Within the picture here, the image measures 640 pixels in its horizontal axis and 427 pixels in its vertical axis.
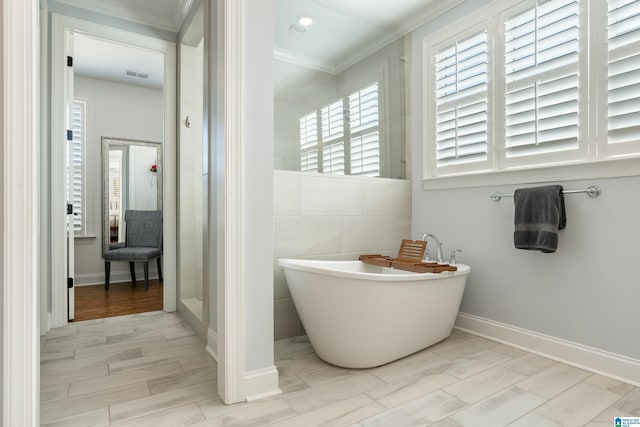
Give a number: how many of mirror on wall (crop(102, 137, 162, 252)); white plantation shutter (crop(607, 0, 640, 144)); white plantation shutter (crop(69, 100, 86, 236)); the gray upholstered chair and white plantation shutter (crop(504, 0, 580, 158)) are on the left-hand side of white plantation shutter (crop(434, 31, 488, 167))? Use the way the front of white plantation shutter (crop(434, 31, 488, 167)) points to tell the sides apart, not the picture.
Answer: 2

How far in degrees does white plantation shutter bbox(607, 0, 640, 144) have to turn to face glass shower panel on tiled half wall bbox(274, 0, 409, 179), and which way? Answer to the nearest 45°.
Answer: approximately 45° to its right

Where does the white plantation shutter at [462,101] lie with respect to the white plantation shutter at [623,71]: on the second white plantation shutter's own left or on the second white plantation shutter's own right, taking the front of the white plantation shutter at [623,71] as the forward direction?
on the second white plantation shutter's own right

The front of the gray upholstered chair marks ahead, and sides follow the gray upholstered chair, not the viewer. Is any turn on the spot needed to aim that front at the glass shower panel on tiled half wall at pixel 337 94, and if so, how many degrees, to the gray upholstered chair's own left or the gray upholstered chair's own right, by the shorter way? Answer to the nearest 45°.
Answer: approximately 90° to the gray upholstered chair's own left

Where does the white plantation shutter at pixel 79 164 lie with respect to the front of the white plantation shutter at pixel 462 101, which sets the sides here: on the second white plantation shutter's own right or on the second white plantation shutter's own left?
on the second white plantation shutter's own right

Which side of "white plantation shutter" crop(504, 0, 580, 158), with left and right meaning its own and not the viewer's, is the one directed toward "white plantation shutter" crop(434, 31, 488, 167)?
right

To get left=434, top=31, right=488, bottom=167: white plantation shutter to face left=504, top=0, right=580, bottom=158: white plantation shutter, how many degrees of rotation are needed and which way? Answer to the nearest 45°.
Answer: approximately 90° to its left

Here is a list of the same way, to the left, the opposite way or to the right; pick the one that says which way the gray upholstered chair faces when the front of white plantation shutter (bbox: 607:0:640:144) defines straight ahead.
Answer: to the left
